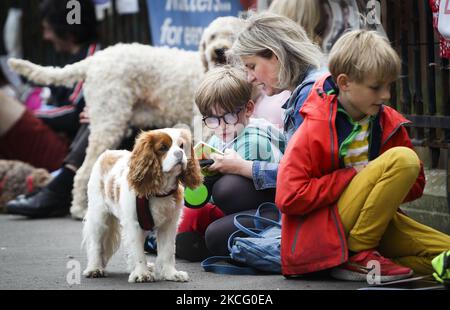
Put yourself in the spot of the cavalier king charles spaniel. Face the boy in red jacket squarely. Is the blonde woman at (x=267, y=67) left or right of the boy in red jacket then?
left

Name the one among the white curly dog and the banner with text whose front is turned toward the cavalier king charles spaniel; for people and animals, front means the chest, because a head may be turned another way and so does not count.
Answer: the banner with text

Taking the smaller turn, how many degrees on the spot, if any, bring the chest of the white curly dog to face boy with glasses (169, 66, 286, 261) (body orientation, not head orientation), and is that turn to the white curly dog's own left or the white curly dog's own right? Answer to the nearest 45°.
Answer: approximately 90° to the white curly dog's own right

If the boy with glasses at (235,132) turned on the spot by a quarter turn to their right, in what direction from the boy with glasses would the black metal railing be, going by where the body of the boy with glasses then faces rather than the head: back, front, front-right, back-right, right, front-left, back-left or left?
right

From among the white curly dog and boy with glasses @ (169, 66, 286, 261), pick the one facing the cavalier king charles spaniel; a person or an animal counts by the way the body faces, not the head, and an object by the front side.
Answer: the boy with glasses

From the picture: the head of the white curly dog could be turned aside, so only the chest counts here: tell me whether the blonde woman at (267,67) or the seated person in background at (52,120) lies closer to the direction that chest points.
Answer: the blonde woman

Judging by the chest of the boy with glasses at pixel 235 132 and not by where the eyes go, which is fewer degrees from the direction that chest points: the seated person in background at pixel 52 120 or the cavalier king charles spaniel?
the cavalier king charles spaniel

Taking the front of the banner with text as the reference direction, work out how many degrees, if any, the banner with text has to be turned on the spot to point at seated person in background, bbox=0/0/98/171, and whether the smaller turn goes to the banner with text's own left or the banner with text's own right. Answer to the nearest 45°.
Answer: approximately 90° to the banner with text's own right

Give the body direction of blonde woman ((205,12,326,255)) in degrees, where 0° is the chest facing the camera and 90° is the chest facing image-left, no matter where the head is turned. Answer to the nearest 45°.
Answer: approximately 90°

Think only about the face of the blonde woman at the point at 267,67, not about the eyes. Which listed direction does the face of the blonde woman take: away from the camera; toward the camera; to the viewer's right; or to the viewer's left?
to the viewer's left

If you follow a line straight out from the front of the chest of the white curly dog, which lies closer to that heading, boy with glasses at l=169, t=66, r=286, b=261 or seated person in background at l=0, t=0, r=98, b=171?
the boy with glasses

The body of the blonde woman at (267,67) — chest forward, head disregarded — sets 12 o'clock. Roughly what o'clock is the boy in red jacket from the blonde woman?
The boy in red jacket is roughly at 8 o'clock from the blonde woman.

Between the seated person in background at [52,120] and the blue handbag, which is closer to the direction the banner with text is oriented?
the blue handbag

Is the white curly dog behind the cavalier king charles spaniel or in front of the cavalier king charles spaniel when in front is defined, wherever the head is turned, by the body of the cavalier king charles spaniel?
behind

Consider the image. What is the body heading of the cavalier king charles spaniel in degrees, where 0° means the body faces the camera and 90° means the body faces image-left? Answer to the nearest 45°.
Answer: approximately 315°
